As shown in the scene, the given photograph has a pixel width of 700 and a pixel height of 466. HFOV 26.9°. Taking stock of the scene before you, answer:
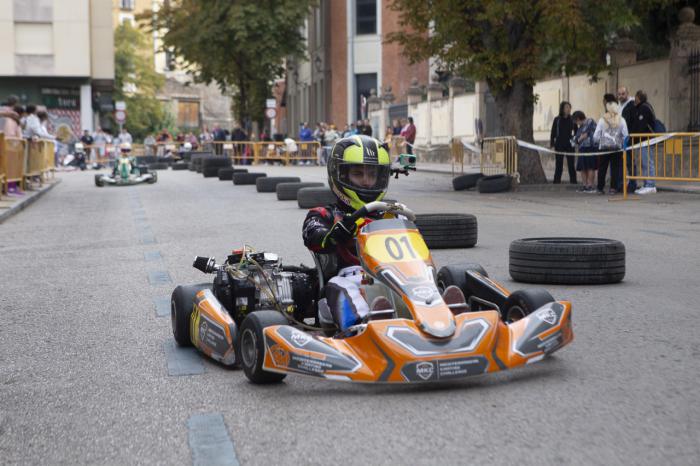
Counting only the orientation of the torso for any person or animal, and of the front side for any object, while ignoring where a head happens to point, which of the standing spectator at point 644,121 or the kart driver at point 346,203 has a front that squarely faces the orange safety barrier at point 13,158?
the standing spectator

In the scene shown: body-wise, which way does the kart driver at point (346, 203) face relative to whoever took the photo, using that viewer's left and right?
facing the viewer and to the right of the viewer

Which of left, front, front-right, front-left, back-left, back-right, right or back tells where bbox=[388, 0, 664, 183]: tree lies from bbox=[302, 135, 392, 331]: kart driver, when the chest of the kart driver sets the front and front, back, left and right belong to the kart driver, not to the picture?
back-left

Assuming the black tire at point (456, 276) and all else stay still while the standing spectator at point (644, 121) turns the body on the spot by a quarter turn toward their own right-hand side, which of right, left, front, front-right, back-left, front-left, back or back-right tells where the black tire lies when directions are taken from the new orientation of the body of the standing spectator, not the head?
back

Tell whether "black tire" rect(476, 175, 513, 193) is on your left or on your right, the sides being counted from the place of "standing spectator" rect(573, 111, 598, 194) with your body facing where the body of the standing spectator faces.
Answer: on your right

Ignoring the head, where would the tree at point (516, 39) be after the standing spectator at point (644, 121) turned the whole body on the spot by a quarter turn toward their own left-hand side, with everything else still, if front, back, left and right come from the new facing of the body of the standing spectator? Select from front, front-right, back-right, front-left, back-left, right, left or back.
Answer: back-right

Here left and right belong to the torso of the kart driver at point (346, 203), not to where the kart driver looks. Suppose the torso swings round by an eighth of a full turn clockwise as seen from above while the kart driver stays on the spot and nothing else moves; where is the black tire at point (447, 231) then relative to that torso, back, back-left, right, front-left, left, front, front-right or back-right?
back

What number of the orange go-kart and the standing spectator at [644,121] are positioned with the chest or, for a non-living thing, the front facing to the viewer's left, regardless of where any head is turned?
1

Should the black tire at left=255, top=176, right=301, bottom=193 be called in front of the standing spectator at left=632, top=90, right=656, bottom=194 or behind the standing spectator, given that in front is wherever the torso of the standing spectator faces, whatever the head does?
in front

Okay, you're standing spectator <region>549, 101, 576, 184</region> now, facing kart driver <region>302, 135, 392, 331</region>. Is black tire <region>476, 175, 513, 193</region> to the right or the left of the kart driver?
right

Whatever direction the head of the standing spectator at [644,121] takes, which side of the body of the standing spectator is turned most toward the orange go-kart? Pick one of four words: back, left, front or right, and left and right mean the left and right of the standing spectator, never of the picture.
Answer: left

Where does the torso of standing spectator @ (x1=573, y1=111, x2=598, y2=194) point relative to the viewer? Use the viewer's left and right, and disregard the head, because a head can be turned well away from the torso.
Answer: facing the viewer and to the left of the viewer
